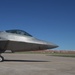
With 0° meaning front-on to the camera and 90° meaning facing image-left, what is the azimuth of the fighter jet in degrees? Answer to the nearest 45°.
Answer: approximately 270°
